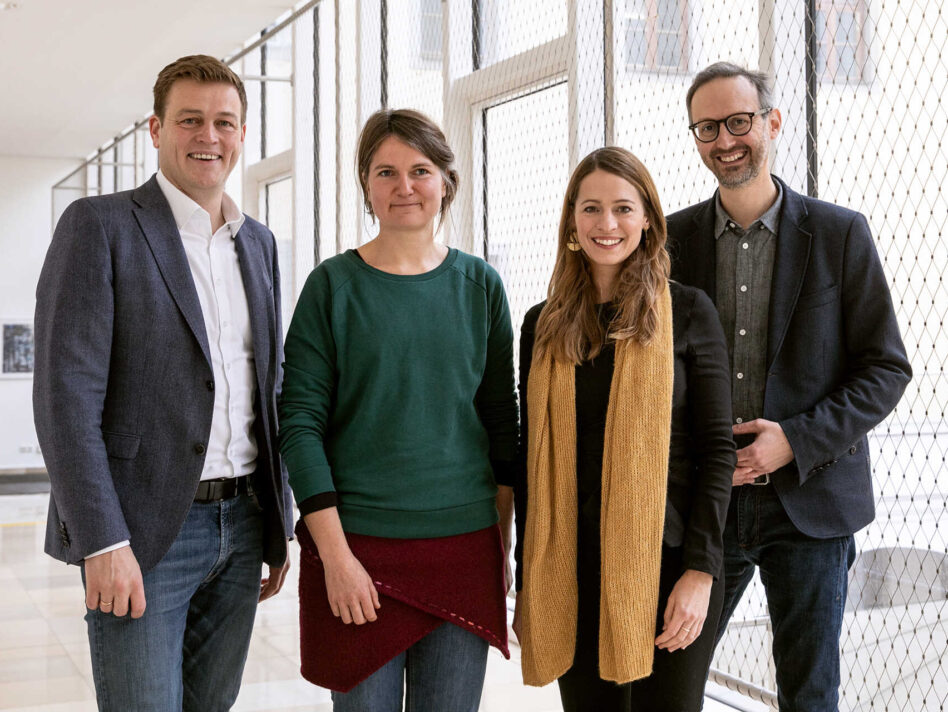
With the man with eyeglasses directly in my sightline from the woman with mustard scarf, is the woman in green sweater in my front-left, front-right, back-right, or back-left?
back-left

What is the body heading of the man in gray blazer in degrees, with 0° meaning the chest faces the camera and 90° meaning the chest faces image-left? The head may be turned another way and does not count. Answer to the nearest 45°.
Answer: approximately 315°

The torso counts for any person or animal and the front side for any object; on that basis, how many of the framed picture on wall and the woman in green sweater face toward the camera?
2

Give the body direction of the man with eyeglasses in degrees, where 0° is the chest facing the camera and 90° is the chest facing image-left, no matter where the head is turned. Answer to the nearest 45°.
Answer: approximately 45°

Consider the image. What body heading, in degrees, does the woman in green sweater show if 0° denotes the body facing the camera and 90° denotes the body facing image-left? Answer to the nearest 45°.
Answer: approximately 0°

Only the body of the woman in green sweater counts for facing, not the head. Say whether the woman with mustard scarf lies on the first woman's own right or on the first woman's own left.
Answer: on the first woman's own left
